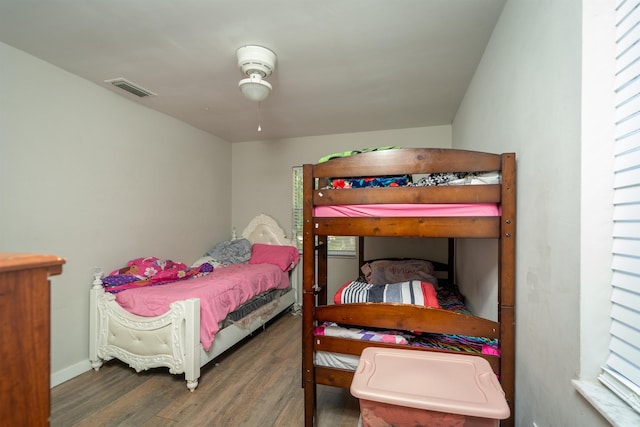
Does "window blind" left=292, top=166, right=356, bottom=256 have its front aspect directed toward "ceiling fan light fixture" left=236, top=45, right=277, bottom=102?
yes

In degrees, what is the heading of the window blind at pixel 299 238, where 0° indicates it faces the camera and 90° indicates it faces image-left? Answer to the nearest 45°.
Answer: approximately 0°
